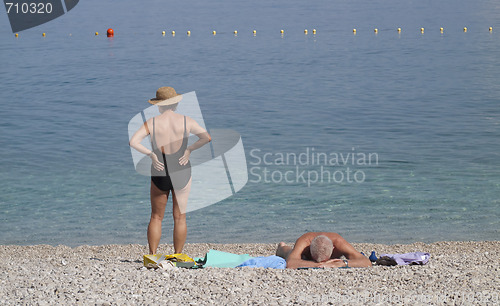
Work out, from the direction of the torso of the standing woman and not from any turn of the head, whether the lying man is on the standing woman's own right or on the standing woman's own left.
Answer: on the standing woman's own right

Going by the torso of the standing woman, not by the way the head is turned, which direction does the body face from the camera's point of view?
away from the camera

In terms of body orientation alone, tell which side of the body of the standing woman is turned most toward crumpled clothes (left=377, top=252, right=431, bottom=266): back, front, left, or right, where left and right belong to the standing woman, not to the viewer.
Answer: right

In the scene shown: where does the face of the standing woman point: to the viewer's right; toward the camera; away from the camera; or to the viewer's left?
away from the camera
